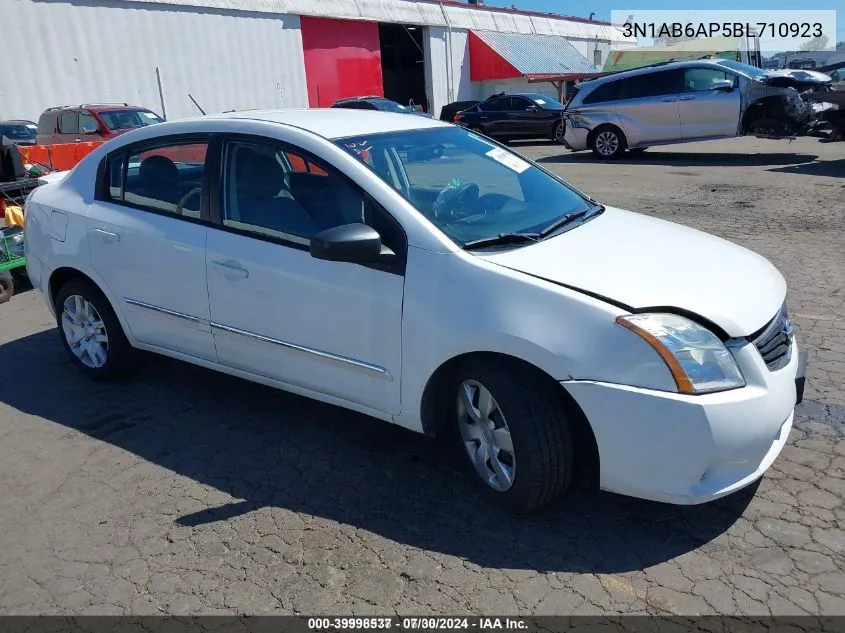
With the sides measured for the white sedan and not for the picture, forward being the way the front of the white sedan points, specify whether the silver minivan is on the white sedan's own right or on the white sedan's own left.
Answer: on the white sedan's own left

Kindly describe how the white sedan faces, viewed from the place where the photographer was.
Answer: facing the viewer and to the right of the viewer

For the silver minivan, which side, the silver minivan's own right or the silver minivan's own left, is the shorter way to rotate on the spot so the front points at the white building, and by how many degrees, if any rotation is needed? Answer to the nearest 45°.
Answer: approximately 135° to the silver minivan's own left

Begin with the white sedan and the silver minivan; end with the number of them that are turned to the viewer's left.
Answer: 0

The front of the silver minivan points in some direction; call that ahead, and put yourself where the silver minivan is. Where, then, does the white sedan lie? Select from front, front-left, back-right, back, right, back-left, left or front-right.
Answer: right

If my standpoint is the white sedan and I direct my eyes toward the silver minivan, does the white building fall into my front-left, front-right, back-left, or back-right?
front-left

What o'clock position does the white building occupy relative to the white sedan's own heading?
The white building is roughly at 7 o'clock from the white sedan.

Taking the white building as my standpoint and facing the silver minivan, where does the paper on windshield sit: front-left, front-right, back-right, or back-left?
front-right

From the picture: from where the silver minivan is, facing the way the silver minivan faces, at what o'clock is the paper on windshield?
The paper on windshield is roughly at 3 o'clock from the silver minivan.

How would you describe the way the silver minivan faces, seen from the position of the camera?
facing to the right of the viewer
